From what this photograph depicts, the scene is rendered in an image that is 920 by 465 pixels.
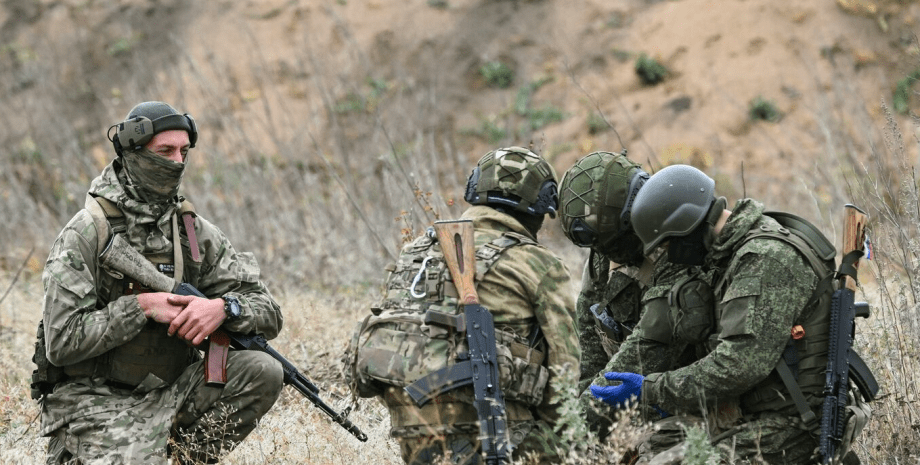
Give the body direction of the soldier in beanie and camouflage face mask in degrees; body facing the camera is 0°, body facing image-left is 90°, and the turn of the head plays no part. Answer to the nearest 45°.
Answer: approximately 315°

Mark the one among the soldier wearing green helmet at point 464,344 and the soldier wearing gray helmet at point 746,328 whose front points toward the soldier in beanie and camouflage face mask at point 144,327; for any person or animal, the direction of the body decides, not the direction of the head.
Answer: the soldier wearing gray helmet

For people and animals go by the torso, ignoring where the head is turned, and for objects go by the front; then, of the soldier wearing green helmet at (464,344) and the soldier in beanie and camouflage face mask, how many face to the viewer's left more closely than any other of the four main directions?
0

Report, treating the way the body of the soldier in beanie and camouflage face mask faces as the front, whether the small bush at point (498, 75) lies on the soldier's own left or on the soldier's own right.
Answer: on the soldier's own left

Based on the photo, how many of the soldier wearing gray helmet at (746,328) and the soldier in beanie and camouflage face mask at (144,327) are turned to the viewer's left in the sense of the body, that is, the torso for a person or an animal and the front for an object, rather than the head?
1

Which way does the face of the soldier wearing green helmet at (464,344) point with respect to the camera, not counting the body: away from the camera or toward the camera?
away from the camera

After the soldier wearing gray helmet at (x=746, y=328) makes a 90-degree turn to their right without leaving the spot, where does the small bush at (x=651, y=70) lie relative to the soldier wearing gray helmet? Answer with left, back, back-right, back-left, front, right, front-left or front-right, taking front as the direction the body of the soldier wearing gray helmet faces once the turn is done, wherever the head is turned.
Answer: front

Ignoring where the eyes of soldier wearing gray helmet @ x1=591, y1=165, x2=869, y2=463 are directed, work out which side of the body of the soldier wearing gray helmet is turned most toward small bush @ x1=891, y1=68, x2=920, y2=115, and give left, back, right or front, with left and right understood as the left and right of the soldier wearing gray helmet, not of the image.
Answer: right

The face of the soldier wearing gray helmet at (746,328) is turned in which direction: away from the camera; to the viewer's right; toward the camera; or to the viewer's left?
to the viewer's left

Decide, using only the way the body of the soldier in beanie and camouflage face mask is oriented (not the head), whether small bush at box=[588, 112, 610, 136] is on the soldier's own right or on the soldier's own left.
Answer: on the soldier's own left

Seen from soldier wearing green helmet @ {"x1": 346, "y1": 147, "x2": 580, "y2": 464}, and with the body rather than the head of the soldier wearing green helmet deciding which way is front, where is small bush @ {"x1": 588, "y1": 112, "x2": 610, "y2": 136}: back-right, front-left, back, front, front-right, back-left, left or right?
front-left

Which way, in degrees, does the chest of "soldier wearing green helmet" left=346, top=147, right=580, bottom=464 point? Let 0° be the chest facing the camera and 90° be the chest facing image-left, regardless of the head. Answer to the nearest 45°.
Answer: approximately 225°

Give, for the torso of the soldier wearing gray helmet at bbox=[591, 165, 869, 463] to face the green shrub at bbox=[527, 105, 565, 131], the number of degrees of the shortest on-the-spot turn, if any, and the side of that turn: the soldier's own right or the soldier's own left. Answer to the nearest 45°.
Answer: approximately 90° to the soldier's own right

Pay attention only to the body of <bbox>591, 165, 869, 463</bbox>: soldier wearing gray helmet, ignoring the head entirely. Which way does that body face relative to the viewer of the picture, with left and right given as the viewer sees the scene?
facing to the left of the viewer

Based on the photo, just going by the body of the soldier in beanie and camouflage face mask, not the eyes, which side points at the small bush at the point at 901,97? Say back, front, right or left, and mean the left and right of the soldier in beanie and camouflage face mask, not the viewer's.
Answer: left
